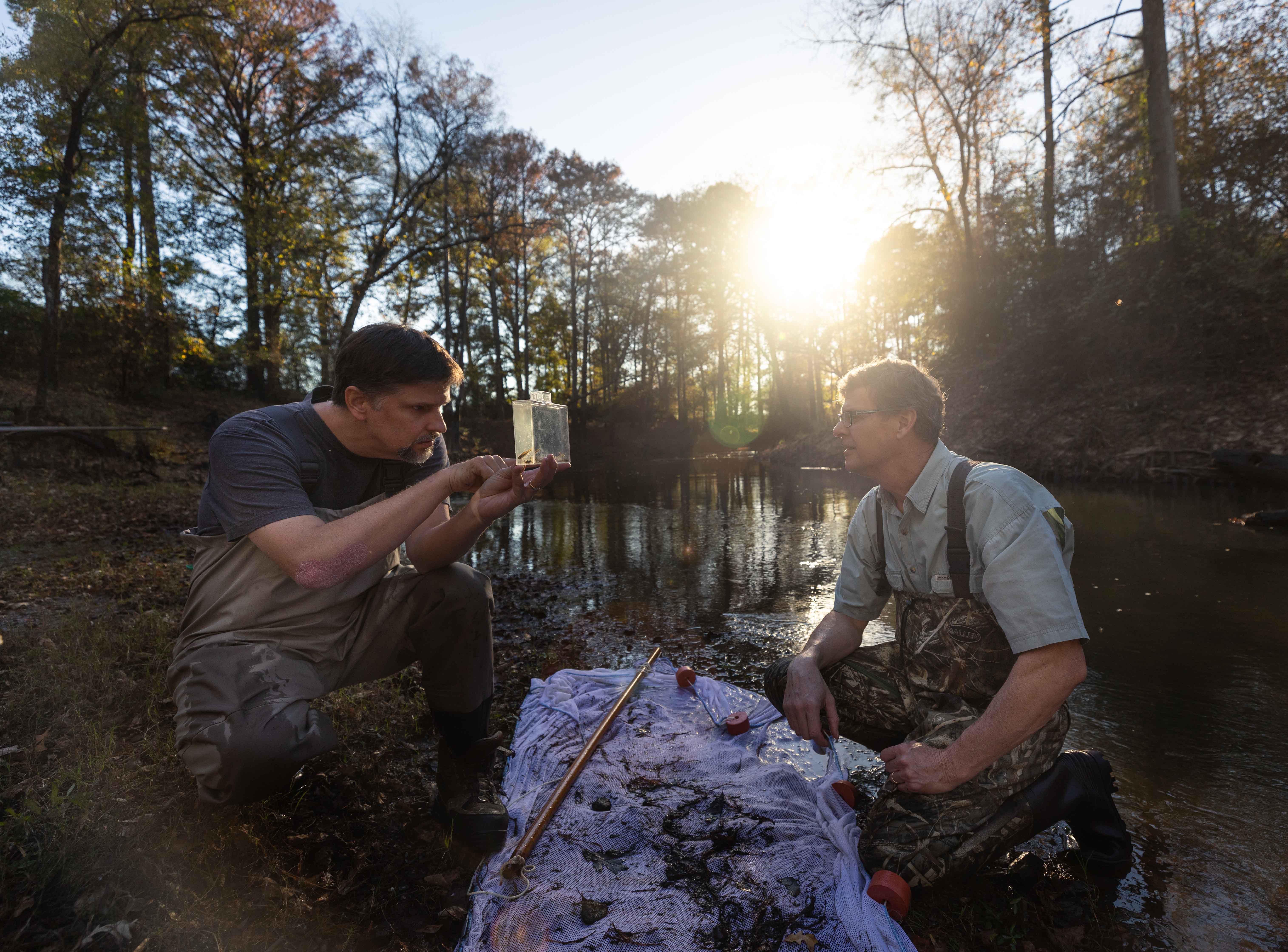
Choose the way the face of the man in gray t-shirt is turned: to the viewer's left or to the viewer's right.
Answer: to the viewer's right

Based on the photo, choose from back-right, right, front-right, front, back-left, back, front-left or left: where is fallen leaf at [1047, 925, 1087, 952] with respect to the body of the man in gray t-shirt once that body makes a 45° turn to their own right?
front-left

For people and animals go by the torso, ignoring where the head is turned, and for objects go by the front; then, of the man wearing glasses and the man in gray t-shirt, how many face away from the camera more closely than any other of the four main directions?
0

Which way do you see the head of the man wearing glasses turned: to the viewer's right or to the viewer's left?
to the viewer's left

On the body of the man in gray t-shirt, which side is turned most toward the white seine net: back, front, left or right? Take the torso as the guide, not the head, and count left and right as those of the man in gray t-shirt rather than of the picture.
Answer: front

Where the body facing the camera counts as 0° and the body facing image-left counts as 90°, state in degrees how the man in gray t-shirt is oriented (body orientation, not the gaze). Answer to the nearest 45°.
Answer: approximately 315°

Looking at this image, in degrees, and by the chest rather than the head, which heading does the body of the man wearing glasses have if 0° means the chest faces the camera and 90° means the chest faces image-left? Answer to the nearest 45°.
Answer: approximately 45°

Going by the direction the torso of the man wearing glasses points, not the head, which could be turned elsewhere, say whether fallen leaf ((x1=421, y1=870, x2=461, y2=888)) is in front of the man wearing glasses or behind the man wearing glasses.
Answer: in front

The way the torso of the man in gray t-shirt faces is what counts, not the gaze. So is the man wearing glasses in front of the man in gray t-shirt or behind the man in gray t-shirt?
in front
